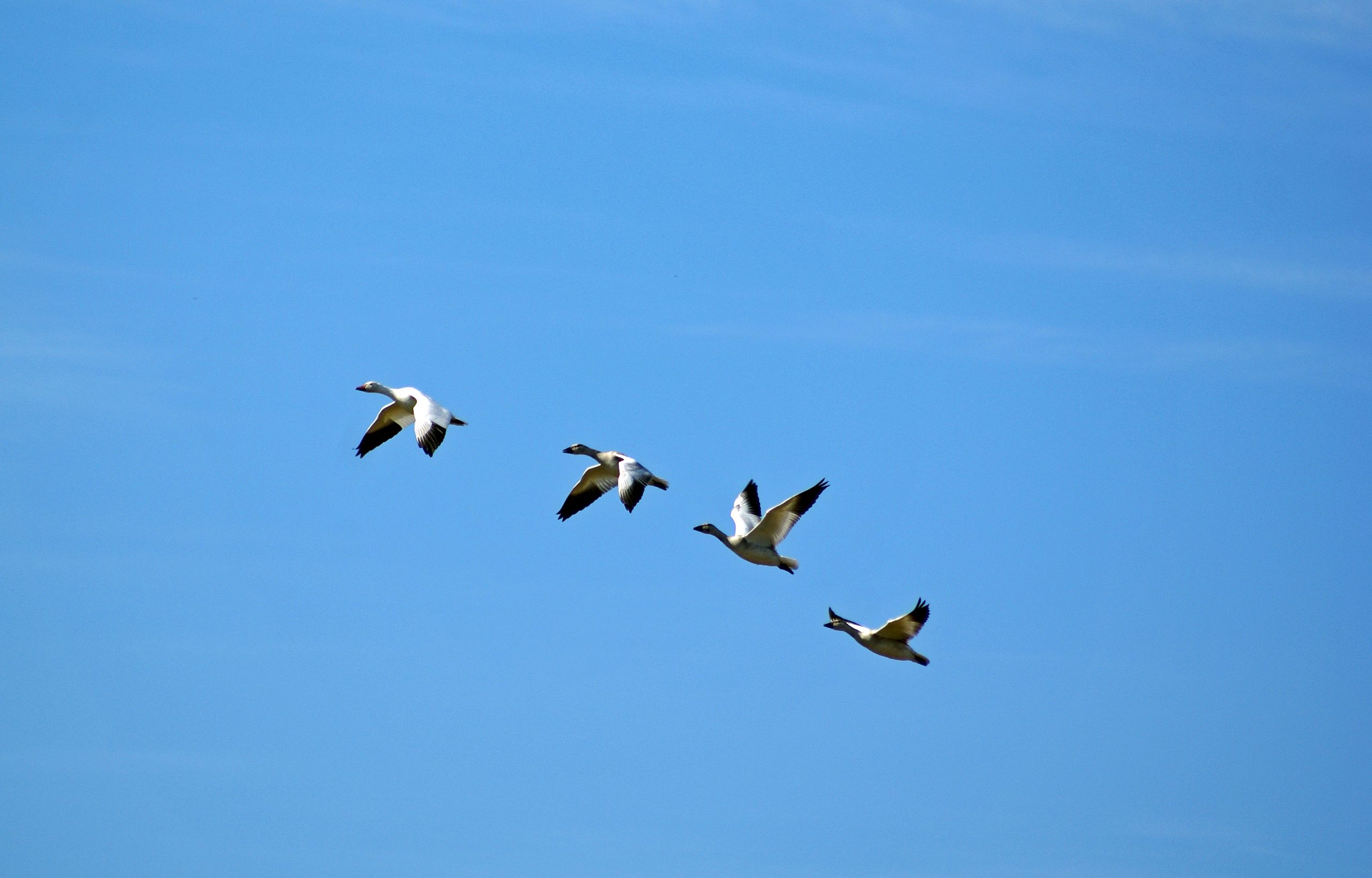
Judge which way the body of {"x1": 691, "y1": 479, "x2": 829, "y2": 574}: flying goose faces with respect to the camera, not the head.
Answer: to the viewer's left

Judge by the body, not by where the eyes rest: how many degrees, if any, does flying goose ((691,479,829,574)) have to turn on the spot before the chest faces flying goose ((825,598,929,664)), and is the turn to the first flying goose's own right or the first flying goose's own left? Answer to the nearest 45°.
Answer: approximately 180°

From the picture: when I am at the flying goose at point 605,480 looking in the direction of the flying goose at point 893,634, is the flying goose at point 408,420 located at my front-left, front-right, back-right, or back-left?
back-right

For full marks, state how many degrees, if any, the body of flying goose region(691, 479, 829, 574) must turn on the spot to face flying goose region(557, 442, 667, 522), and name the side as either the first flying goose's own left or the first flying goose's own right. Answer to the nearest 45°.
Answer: approximately 45° to the first flying goose's own right
